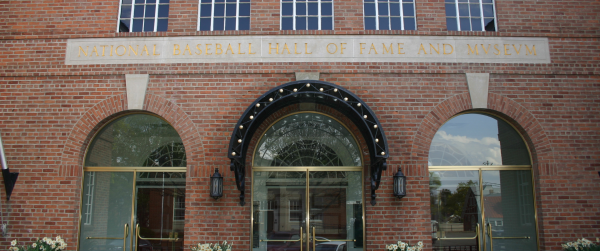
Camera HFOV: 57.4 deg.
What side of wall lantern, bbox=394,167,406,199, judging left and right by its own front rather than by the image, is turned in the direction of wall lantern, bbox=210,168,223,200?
right

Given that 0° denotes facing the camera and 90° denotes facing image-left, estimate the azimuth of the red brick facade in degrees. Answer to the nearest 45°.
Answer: approximately 0°

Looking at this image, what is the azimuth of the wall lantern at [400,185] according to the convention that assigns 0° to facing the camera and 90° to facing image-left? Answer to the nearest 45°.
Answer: approximately 0°

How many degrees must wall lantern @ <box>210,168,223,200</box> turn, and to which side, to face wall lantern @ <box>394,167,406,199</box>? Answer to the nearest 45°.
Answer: approximately 90° to its left
